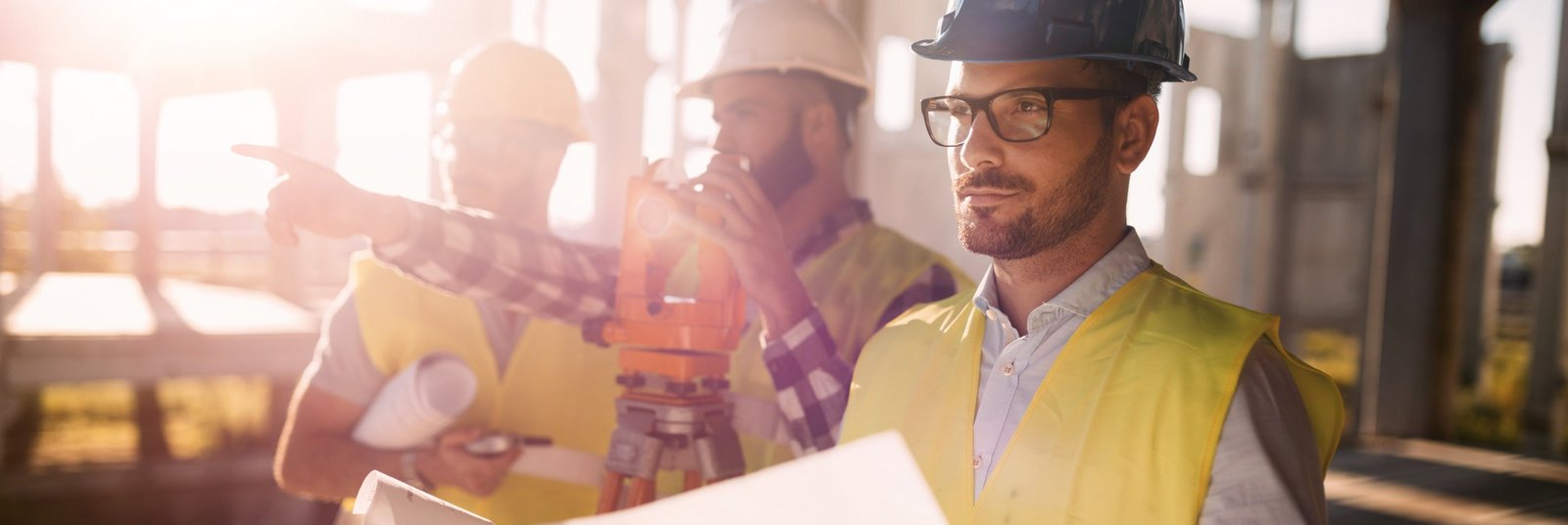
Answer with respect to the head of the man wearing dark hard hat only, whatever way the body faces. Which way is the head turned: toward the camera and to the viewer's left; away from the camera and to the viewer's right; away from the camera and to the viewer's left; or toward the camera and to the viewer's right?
toward the camera and to the viewer's left

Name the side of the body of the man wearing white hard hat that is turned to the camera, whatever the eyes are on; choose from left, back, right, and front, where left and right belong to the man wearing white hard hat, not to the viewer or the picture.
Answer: left

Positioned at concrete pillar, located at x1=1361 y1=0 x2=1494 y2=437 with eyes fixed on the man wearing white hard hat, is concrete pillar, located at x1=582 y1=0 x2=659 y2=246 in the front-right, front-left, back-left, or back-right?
front-right

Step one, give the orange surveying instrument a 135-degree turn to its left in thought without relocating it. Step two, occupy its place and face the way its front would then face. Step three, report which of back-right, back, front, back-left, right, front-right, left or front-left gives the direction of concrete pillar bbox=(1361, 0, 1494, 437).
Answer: front-left

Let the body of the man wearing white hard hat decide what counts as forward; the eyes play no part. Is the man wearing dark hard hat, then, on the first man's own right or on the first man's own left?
on the first man's own left

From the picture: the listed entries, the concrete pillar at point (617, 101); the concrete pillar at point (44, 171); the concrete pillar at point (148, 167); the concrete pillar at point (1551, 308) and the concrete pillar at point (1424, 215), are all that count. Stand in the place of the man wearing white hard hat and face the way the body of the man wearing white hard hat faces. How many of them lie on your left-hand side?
0

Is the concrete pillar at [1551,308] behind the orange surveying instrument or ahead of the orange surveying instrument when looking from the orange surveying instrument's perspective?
behind

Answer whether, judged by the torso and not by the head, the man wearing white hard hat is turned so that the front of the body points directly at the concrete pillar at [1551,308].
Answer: no

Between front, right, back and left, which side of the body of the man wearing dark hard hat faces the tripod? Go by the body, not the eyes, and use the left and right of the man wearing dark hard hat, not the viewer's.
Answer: right

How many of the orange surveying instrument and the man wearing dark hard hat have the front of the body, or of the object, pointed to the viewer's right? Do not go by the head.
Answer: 0

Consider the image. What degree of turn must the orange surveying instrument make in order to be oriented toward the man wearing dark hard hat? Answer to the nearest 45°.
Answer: approximately 90° to its left

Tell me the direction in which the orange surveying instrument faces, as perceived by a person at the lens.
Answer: facing the viewer and to the left of the viewer

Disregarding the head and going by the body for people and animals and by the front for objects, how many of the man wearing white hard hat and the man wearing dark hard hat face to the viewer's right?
0

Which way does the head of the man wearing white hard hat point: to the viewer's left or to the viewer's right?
to the viewer's left

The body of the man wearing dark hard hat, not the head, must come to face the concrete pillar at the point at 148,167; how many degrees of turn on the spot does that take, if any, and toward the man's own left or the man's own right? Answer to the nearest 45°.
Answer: approximately 90° to the man's own right
